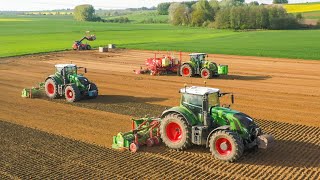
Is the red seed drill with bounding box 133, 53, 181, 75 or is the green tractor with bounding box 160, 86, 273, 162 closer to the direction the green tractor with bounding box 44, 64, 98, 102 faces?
the green tractor

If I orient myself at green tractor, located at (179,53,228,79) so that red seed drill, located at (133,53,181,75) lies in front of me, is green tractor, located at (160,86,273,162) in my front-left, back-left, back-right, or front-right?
back-left

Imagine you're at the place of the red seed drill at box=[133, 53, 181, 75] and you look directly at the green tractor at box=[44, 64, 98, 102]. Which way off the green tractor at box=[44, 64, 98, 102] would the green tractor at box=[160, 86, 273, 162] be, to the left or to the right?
left

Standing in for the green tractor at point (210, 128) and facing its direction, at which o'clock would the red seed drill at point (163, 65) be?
The red seed drill is roughly at 7 o'clock from the green tractor.

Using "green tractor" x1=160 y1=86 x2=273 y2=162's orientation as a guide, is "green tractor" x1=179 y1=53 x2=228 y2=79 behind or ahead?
behind

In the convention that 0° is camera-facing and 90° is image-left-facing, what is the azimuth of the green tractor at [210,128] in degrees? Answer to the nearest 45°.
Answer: approximately 315°

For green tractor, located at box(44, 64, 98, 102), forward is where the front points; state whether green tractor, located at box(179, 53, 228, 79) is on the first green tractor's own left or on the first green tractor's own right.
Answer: on the first green tractor's own left

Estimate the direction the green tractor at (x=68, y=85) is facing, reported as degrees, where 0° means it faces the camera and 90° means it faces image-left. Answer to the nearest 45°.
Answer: approximately 315°

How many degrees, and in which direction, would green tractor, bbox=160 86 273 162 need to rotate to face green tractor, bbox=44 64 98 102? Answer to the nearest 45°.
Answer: approximately 180°
